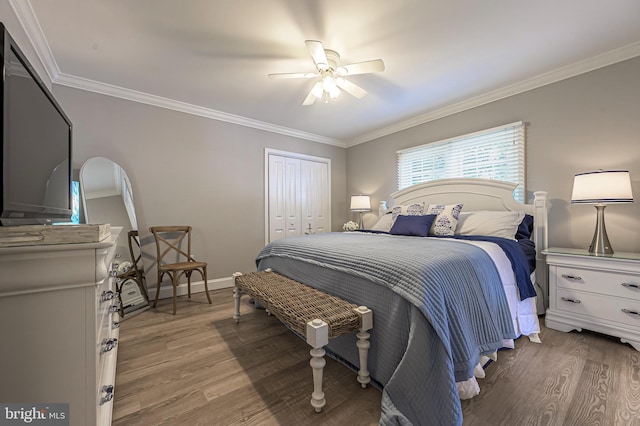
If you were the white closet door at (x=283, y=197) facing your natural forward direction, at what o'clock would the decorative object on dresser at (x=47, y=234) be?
The decorative object on dresser is roughly at 2 o'clock from the white closet door.

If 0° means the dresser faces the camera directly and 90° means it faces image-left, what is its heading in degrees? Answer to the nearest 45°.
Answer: approximately 270°

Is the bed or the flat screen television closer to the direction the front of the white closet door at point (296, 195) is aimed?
the bed

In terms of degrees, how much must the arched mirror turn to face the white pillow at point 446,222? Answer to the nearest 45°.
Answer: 0° — it already faces it

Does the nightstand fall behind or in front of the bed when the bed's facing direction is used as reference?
behind

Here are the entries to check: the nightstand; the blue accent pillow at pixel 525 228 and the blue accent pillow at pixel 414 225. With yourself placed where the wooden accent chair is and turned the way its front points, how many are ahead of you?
3

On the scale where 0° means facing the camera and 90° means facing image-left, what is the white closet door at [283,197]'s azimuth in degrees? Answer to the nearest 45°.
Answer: approximately 315°

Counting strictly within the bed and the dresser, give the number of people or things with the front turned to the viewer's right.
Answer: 1

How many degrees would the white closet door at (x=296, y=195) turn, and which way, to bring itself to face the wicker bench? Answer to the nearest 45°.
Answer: approximately 45° to its right

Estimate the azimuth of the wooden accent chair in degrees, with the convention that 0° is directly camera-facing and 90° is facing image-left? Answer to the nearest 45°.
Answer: approximately 315°

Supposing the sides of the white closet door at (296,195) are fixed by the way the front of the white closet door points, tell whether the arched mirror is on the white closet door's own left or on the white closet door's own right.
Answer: on the white closet door's own right

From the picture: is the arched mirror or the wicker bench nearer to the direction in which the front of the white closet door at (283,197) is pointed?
the wicker bench
